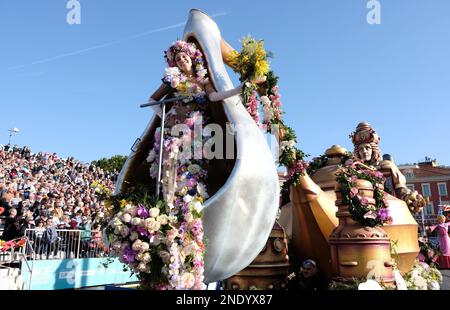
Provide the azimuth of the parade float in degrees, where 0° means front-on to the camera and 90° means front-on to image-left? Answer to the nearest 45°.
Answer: approximately 45°

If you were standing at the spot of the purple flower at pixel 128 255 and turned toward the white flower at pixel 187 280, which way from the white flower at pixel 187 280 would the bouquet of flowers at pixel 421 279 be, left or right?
left

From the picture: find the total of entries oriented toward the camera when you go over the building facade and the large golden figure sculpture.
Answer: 2

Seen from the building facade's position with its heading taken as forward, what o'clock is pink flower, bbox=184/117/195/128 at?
The pink flower is roughly at 12 o'clock from the building facade.

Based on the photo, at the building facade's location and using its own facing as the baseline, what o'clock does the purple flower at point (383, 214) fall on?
The purple flower is roughly at 12 o'clock from the building facade.

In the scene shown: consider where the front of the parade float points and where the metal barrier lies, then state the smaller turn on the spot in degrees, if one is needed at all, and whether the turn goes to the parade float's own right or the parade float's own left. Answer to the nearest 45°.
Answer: approximately 90° to the parade float's own right

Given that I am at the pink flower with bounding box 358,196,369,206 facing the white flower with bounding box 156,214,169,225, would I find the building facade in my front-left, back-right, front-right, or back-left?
back-right

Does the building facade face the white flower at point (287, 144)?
yes
